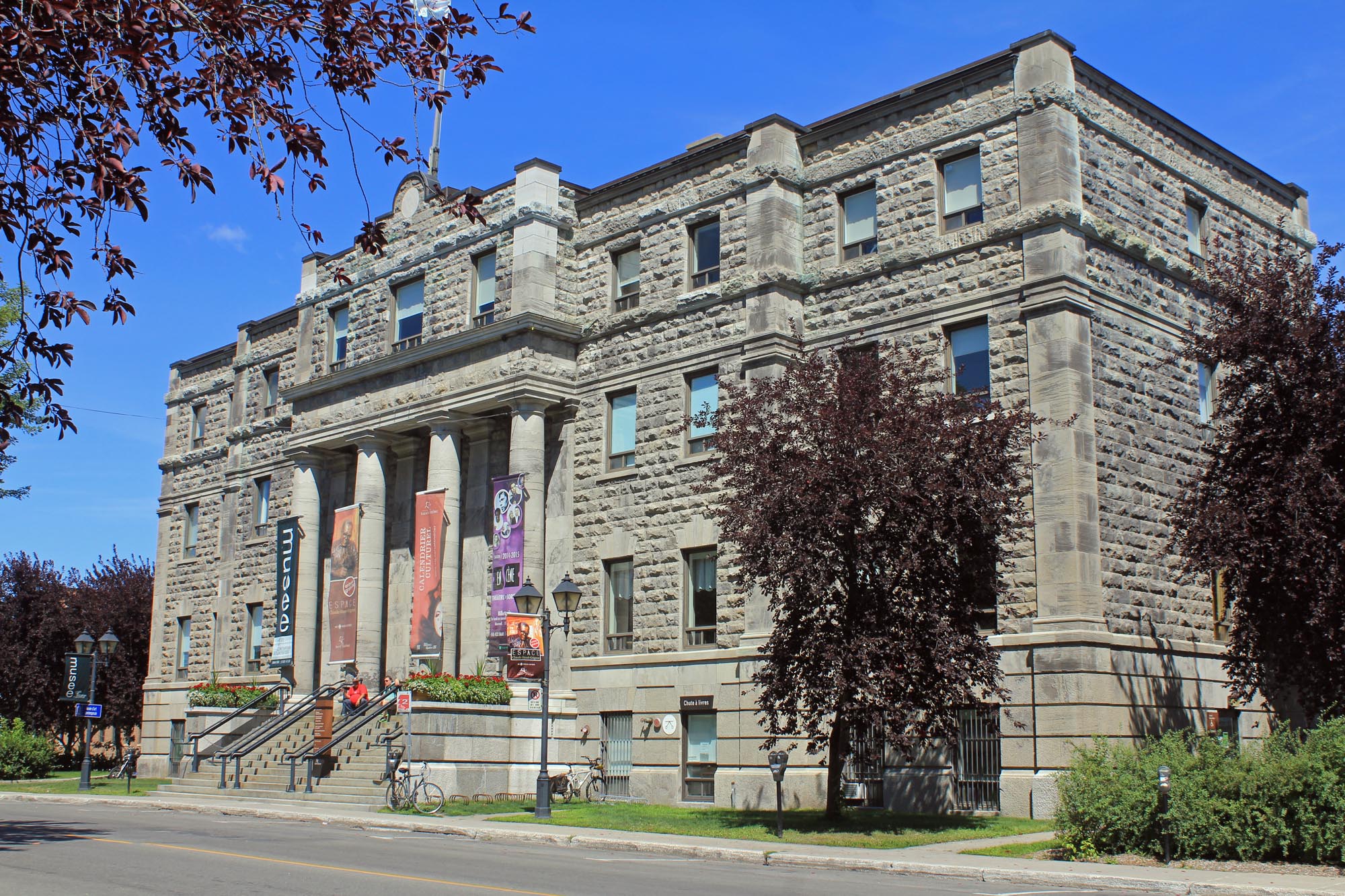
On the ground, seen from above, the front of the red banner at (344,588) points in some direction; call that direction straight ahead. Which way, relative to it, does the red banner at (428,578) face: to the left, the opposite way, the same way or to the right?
the same way

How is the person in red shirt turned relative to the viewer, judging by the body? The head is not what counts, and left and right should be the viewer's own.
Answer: facing the viewer and to the left of the viewer

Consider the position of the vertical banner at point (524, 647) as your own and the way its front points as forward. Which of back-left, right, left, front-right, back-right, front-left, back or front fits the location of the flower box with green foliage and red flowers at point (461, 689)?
right

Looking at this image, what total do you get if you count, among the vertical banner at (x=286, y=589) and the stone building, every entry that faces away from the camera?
0

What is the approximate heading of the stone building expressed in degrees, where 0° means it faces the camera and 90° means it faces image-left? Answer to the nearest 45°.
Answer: approximately 45°

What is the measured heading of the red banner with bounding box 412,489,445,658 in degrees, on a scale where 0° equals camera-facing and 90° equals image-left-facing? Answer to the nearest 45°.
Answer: approximately 45°

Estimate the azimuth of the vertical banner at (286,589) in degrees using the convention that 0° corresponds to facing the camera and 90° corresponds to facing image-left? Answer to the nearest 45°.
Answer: approximately 45°

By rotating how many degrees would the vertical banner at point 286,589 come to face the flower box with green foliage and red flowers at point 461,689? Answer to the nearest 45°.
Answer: approximately 45° to its left

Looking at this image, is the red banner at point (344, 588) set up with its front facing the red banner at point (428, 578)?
no

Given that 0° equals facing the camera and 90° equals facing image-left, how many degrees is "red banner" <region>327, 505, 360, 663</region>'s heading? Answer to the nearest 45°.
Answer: approximately 45°

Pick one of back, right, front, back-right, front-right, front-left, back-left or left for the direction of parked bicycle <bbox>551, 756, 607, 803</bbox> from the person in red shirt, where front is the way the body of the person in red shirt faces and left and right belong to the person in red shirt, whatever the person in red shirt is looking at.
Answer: left

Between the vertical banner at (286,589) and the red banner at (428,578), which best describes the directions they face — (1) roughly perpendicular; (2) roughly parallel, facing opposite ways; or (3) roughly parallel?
roughly parallel

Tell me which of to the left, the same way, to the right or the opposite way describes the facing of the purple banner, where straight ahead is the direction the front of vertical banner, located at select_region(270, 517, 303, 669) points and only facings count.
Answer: the same way

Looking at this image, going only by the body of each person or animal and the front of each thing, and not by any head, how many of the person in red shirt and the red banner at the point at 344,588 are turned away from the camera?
0

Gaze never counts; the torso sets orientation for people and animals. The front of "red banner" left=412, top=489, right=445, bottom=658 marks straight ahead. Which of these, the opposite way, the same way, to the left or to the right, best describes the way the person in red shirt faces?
the same way

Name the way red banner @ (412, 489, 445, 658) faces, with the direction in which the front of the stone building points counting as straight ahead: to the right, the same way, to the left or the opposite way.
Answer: the same way

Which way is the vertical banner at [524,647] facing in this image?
toward the camera

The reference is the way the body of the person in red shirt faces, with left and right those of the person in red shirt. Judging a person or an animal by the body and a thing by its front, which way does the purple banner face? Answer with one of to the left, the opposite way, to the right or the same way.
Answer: the same way

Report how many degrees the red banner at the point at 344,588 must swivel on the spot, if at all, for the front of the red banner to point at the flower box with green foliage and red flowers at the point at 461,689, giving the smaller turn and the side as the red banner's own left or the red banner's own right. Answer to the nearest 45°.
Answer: approximately 45° to the red banner's own left
